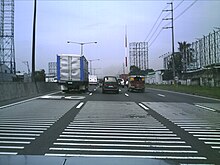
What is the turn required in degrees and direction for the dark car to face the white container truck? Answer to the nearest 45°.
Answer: approximately 135° to its left

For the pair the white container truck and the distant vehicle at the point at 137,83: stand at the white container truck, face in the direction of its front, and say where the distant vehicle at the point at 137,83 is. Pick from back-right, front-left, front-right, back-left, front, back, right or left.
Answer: front-right

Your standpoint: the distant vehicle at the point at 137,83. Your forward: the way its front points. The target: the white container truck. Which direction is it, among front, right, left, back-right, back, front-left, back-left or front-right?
back-left

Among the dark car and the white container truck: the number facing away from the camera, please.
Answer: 2

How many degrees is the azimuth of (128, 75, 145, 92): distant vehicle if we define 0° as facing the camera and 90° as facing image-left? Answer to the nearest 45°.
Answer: approximately 180°

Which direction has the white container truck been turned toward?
away from the camera

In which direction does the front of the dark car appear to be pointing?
away from the camera

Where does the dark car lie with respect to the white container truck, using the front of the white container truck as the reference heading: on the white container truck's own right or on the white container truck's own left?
on the white container truck's own right

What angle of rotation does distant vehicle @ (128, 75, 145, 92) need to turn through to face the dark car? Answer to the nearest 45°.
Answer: approximately 135° to its left
